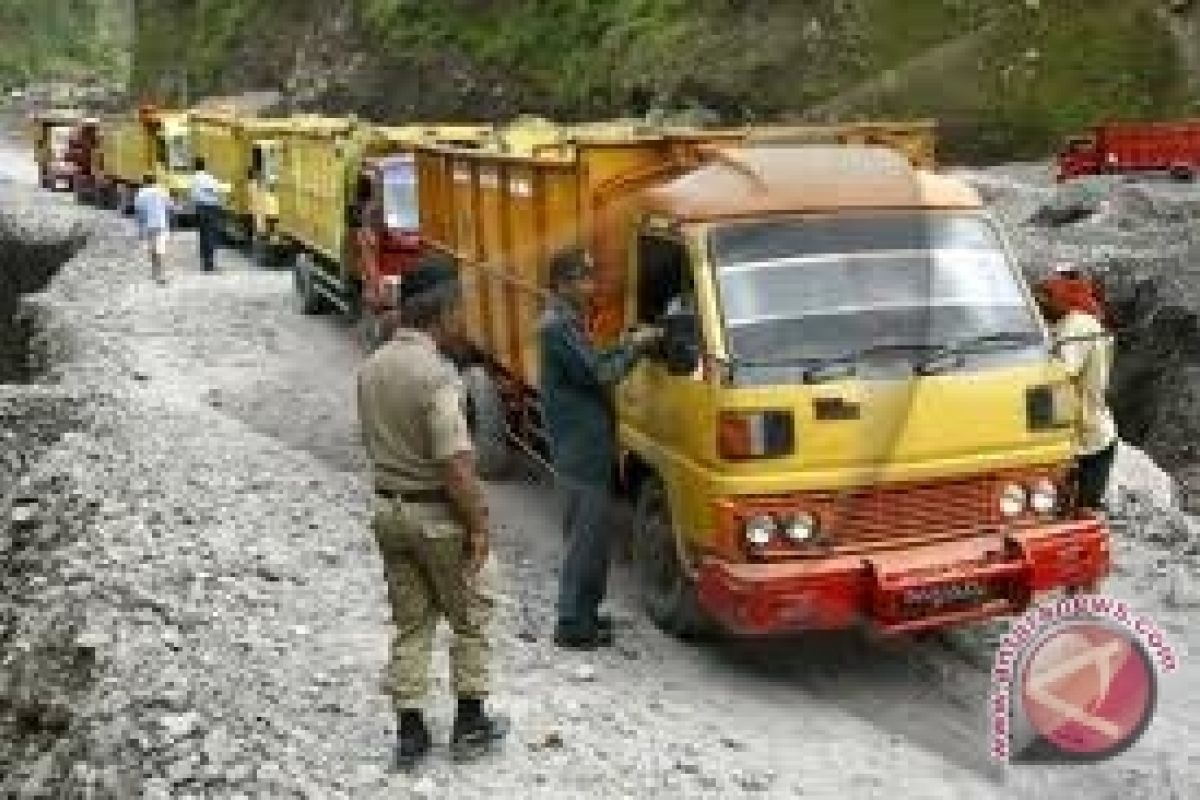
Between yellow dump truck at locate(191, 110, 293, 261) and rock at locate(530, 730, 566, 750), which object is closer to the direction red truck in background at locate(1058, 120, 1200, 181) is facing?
the yellow dump truck

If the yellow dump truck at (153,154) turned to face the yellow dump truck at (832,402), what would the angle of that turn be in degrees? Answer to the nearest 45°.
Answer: approximately 45° to its right

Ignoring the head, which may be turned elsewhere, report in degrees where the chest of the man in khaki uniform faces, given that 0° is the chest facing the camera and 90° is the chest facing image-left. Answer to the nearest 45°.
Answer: approximately 225°

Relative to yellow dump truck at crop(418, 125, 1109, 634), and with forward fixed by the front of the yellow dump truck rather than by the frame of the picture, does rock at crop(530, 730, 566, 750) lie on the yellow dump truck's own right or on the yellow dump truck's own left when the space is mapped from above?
on the yellow dump truck's own right

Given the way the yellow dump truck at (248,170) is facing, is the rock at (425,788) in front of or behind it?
in front

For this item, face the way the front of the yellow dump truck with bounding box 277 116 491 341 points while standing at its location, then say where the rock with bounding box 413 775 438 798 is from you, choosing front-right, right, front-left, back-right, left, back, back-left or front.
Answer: front-right

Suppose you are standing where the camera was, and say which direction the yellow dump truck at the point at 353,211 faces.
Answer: facing the viewer and to the right of the viewer

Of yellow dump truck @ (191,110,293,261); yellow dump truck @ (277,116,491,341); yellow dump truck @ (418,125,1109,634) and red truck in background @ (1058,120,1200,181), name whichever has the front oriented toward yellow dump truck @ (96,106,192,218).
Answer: the red truck in background

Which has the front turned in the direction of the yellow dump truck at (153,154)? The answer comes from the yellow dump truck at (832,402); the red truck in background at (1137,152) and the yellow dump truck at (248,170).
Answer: the red truck in background

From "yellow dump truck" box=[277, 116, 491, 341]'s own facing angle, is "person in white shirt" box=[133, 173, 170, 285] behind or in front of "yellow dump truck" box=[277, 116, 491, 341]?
behind

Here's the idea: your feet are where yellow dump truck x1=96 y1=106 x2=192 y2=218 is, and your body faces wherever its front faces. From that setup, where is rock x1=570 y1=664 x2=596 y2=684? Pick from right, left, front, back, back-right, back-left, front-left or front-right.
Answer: front-right

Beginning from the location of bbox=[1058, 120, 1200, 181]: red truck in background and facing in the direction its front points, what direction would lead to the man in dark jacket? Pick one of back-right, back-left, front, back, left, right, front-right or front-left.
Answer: left

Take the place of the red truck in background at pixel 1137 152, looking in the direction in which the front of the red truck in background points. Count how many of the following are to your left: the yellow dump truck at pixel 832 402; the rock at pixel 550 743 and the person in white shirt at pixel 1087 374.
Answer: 3

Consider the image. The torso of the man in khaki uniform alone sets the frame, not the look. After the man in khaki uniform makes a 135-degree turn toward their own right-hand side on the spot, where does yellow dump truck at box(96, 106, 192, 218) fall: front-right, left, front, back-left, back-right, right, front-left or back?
back

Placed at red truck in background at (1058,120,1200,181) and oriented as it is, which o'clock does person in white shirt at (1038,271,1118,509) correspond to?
The person in white shirt is roughly at 9 o'clock from the red truck in background.

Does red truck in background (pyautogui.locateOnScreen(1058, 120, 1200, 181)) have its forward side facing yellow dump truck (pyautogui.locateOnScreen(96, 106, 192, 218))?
yes

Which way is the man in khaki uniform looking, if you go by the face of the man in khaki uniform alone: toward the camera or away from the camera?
away from the camera
